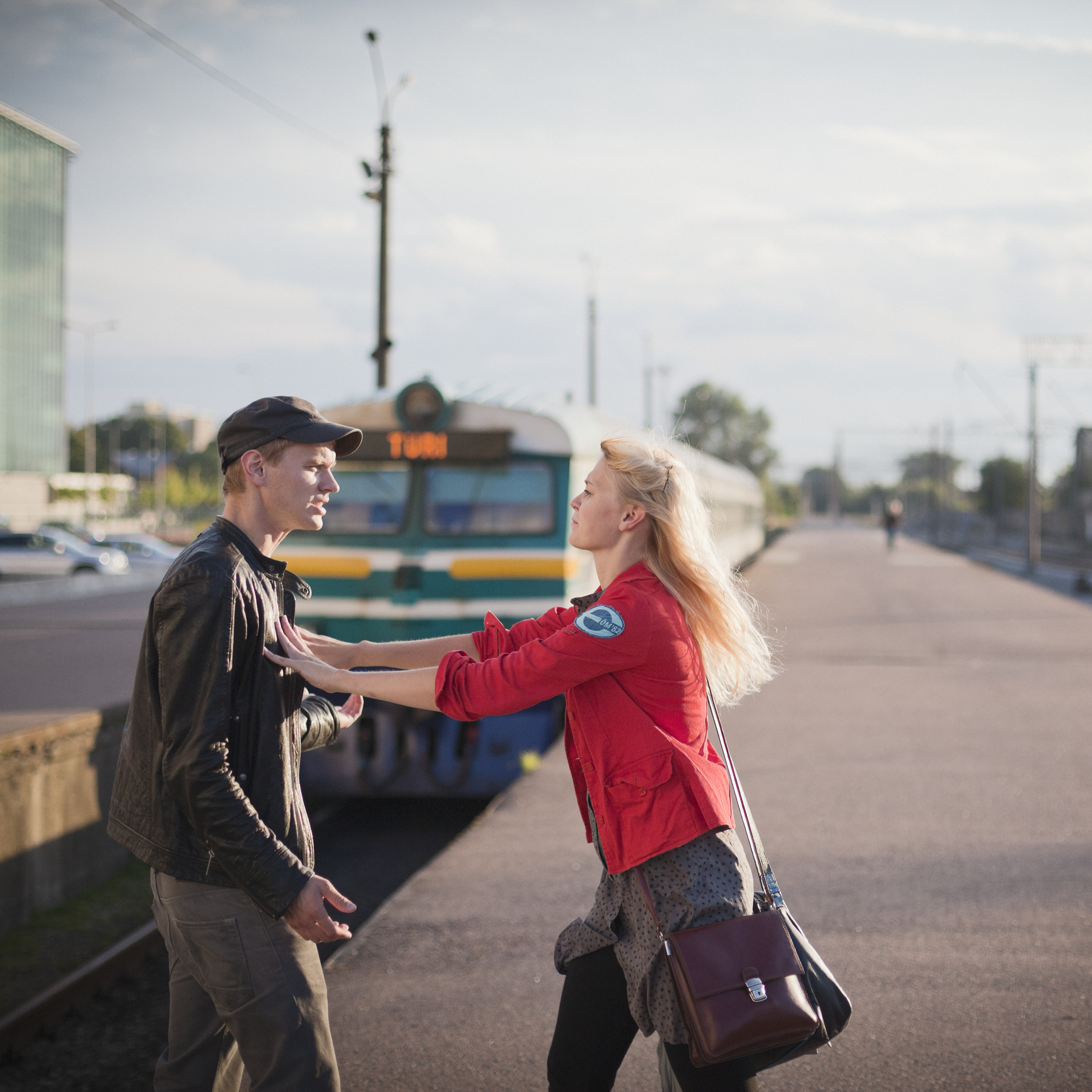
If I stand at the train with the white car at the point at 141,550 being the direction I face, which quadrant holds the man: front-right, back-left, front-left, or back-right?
back-left

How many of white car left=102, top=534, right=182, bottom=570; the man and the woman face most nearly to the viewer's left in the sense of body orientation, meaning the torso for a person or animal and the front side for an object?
1

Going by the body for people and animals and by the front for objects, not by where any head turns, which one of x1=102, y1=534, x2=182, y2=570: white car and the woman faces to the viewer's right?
the white car

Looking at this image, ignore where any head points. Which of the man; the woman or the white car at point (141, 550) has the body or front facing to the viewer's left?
the woman

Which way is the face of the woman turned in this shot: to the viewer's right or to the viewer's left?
to the viewer's left

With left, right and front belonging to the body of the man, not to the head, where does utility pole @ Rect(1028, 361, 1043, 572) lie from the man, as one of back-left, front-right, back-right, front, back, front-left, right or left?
front-left

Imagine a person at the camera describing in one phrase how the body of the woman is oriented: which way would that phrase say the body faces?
to the viewer's left

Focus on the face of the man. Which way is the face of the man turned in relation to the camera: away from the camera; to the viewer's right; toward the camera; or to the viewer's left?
to the viewer's right

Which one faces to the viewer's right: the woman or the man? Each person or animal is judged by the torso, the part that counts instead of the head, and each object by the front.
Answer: the man

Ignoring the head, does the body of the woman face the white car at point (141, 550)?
no

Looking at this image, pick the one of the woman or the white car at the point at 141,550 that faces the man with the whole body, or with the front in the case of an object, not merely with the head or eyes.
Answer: the woman

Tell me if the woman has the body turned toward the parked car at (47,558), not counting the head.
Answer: no

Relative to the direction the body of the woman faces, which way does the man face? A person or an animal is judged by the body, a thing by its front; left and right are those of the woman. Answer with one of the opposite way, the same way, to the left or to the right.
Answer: the opposite way

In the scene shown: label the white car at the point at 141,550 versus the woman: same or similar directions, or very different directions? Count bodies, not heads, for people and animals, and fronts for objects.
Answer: very different directions

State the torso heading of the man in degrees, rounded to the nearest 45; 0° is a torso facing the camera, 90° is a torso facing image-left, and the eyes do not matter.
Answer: approximately 270°
